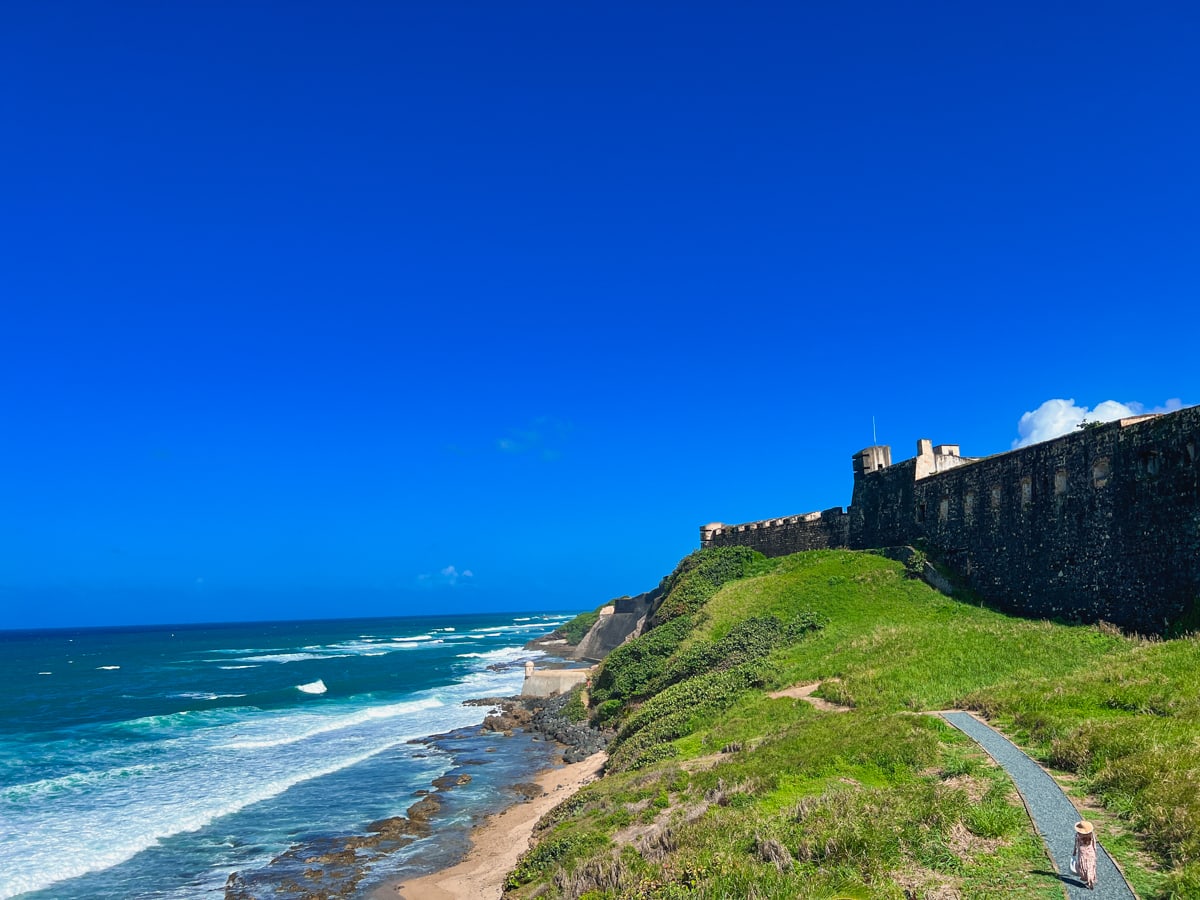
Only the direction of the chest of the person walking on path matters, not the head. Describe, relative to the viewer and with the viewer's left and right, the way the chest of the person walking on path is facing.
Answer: facing away from the viewer

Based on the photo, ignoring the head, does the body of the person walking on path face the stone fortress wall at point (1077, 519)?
yes
